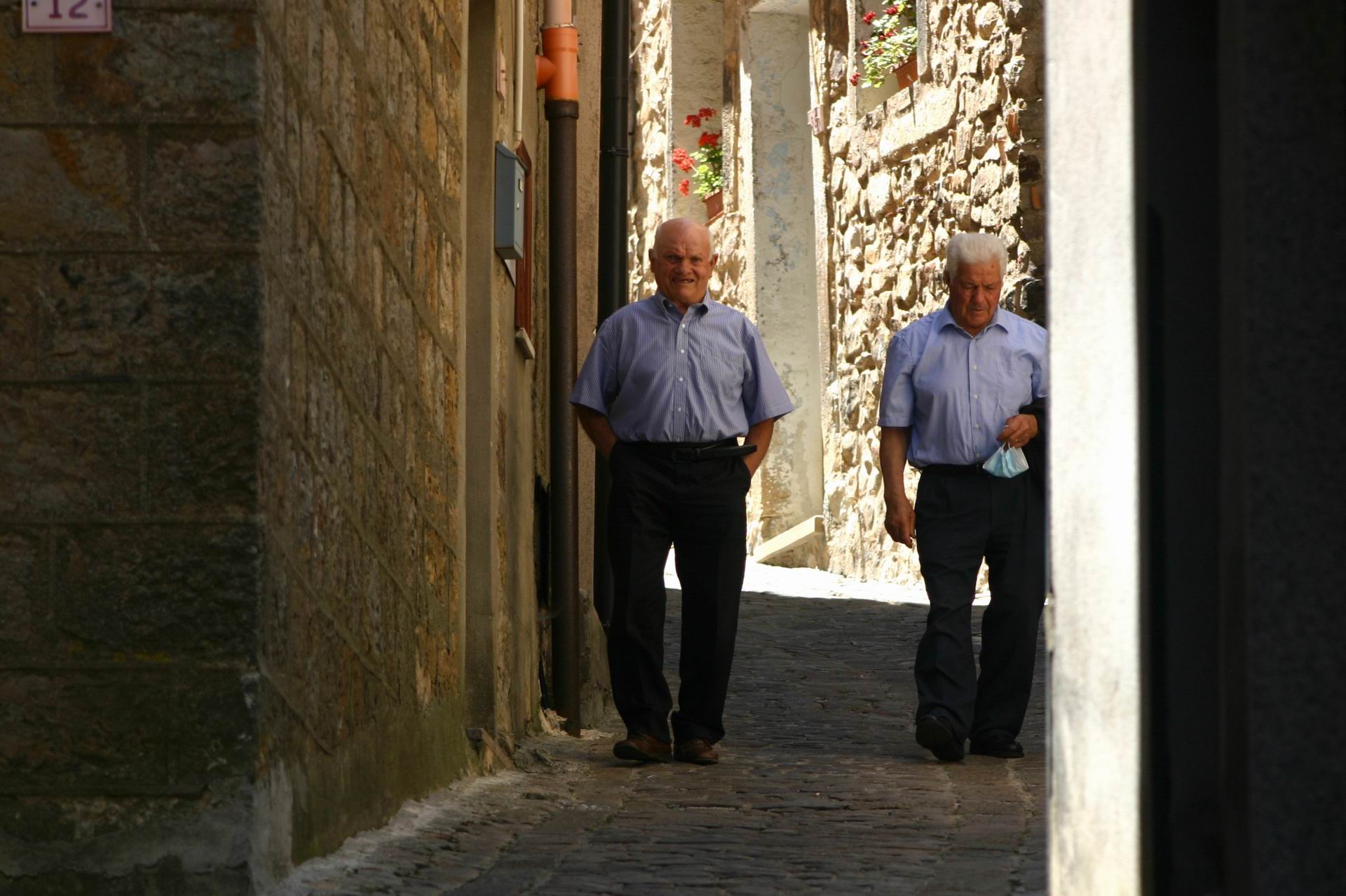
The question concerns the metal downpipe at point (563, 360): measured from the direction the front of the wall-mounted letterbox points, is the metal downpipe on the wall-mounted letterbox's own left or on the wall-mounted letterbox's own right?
on the wall-mounted letterbox's own left

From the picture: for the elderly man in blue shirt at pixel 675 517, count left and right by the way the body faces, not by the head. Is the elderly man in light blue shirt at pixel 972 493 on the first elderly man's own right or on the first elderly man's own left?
on the first elderly man's own left

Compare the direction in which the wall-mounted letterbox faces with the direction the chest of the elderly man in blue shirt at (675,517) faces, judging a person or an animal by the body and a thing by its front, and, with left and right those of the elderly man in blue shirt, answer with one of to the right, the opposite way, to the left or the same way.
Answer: to the left

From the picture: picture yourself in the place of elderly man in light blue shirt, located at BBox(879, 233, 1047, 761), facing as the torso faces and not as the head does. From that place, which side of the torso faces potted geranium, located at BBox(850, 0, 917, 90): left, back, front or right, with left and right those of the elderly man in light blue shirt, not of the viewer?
back

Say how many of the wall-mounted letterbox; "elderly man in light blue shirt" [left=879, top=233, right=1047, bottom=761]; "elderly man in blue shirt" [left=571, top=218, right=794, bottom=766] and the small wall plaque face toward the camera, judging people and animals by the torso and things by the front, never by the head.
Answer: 3

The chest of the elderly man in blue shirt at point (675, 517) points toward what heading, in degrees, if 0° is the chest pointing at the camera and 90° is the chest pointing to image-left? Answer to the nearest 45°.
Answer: approximately 0°

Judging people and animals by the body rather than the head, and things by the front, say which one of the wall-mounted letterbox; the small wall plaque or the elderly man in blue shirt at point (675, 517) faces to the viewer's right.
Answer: the wall-mounted letterbox

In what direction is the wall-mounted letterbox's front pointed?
to the viewer's right

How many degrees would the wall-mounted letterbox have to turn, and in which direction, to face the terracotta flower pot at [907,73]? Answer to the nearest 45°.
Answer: approximately 45° to its left

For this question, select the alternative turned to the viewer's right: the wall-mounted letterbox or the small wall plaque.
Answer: the wall-mounted letterbox
